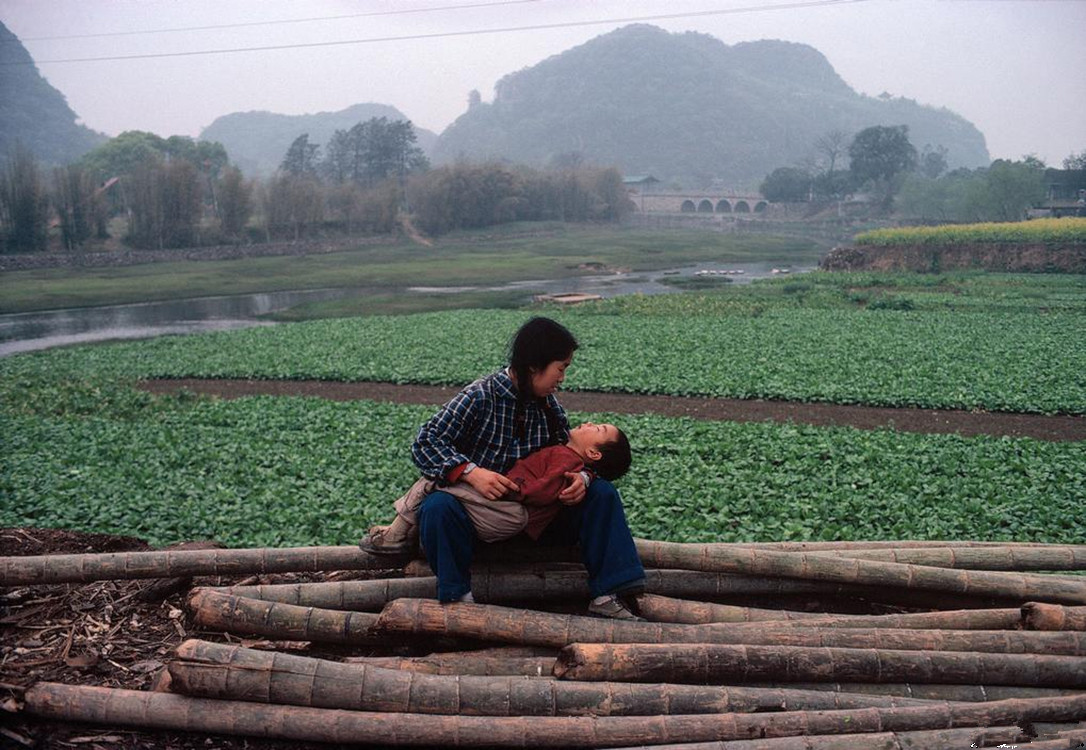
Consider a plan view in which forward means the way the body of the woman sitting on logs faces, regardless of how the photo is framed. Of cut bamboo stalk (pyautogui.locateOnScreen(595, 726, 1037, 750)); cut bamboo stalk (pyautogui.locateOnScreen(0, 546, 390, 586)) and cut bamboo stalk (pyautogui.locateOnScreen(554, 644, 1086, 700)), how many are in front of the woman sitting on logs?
2

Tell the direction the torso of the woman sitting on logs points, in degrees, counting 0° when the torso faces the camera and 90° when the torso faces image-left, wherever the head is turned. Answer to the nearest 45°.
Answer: approximately 315°

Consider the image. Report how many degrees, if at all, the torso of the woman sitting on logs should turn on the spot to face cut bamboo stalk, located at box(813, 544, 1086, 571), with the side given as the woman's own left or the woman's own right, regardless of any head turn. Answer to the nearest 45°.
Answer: approximately 45° to the woman's own left

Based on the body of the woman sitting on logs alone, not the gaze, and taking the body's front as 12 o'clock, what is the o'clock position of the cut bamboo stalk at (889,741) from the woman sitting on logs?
The cut bamboo stalk is roughly at 12 o'clock from the woman sitting on logs.

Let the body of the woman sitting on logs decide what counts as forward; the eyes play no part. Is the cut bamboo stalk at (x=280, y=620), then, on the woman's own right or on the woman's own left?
on the woman's own right

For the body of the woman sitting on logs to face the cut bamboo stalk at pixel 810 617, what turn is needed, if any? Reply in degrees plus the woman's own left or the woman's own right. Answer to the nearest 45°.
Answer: approximately 45° to the woman's own left

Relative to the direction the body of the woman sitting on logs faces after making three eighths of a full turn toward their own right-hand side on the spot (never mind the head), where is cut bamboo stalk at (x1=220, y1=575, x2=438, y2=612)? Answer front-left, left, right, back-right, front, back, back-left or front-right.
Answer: front
